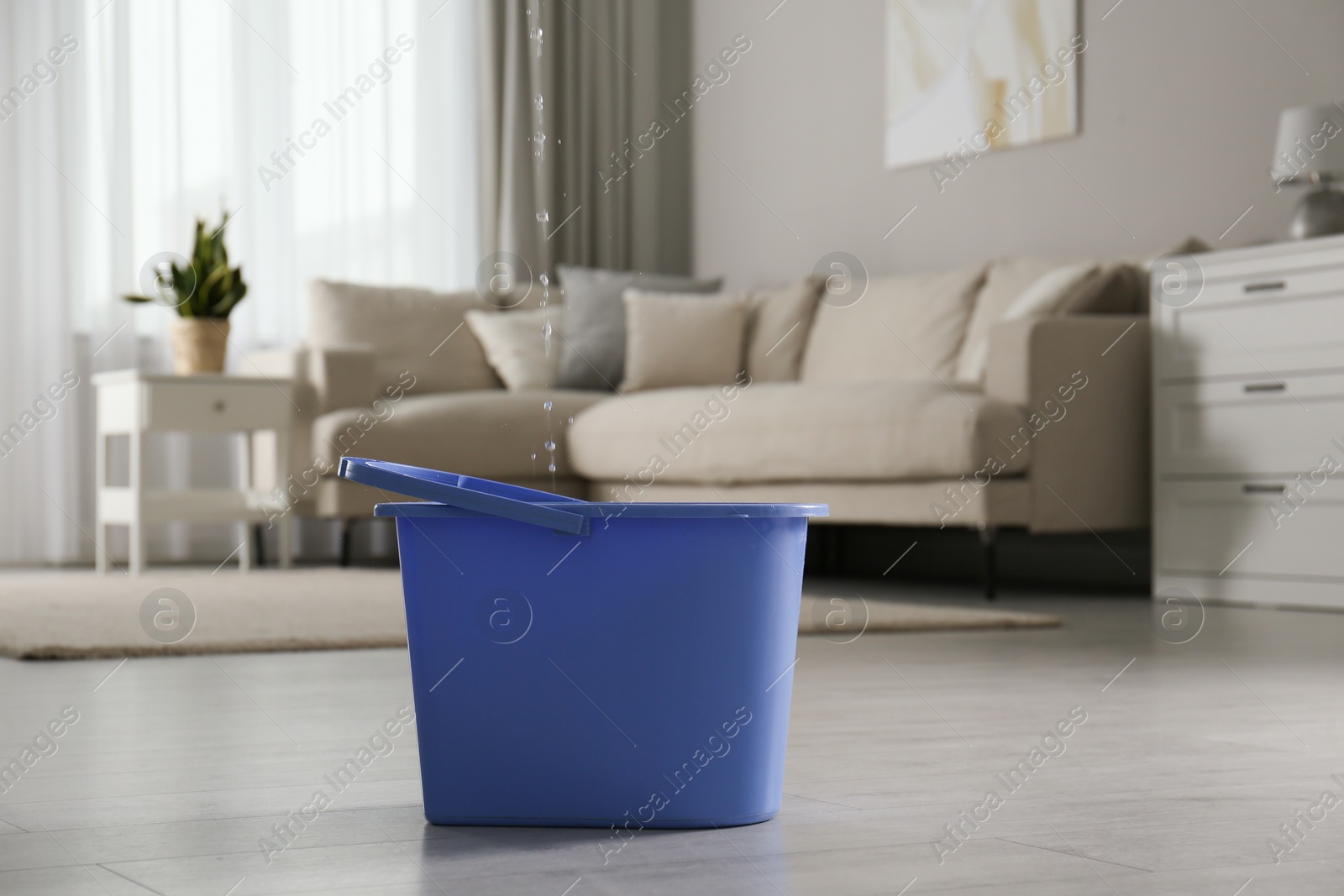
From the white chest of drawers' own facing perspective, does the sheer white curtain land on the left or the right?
on its right

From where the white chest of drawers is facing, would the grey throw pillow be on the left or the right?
on its right

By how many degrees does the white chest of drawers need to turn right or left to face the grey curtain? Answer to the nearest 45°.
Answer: approximately 90° to its right

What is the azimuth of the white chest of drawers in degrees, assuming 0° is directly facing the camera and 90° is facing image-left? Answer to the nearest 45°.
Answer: approximately 45°
